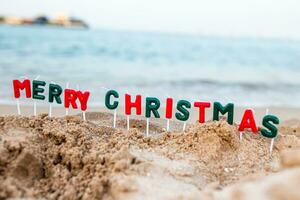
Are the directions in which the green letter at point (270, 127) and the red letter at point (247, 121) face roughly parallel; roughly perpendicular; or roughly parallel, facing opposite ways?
roughly parallel

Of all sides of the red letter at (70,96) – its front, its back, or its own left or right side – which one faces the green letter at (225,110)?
left

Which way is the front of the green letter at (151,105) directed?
toward the camera

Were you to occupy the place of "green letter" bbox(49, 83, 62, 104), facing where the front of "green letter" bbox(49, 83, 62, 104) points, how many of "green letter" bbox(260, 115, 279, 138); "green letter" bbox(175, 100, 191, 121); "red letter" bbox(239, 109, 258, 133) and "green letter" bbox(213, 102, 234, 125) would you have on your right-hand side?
0

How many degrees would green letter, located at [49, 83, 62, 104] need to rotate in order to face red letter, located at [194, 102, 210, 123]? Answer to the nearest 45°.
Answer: approximately 45° to its left

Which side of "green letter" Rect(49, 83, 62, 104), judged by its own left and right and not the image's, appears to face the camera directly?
front

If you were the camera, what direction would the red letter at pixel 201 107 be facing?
facing the viewer

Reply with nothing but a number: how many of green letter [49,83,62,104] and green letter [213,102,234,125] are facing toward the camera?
2

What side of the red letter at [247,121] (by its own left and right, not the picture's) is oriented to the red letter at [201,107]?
right

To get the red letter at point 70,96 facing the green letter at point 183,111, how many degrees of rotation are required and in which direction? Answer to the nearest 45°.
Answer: approximately 90° to its left

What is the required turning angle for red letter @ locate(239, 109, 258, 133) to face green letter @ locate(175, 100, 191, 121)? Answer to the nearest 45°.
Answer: approximately 90° to its right

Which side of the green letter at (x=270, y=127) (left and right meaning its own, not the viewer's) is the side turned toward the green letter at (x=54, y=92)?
right

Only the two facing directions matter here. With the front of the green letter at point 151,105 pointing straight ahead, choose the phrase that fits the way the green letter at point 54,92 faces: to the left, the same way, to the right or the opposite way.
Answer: the same way
